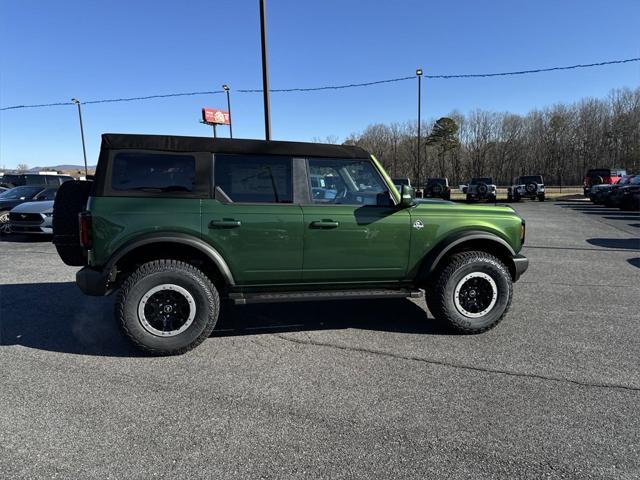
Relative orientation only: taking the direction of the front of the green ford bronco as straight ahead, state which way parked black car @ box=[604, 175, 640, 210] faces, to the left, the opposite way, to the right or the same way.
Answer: the opposite way

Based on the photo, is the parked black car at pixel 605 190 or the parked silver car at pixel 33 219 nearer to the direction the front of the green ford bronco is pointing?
the parked black car

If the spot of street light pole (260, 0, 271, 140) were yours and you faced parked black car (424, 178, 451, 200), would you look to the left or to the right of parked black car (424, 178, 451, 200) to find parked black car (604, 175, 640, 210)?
right

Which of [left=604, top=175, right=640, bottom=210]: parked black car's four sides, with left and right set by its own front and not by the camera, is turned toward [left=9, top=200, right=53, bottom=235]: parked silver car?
front

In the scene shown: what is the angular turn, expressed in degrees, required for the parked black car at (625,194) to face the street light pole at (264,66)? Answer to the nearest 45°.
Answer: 0° — it already faces it

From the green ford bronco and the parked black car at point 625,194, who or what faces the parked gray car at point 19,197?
the parked black car at point 625,194

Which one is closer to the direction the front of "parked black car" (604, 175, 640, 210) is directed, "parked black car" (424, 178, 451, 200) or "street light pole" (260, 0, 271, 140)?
the street light pole

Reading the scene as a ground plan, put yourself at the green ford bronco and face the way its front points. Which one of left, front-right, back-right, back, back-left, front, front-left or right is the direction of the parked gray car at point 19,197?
back-left

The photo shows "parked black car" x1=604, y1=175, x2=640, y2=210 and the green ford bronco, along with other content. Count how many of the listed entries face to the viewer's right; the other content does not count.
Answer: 1

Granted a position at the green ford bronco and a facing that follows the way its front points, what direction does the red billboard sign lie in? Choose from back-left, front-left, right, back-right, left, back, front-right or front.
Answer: left

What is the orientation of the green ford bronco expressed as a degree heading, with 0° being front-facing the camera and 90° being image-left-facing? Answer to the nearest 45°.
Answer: approximately 270°

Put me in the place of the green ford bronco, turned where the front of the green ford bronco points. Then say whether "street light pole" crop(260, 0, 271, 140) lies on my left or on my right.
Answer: on my left

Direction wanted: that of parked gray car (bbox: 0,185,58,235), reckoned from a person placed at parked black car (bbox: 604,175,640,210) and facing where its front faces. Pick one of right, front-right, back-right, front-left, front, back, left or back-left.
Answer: front

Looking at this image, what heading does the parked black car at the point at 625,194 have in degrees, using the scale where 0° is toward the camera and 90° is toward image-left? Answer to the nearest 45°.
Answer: approximately 45°
